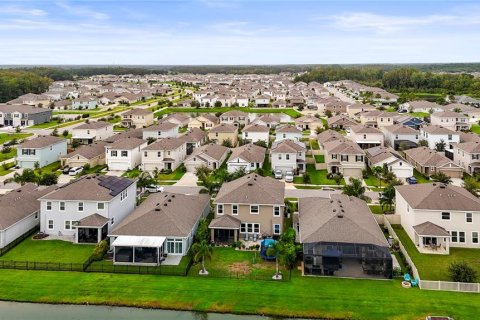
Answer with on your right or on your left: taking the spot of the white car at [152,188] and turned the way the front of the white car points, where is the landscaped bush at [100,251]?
on your right

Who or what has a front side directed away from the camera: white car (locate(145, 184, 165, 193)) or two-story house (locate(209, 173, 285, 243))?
the two-story house

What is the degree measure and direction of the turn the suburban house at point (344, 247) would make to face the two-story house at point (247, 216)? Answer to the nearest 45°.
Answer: approximately 45° to its left

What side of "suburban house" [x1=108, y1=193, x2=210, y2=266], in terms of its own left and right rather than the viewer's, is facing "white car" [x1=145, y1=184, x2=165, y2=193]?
front

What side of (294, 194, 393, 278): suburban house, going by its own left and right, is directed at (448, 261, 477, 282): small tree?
right

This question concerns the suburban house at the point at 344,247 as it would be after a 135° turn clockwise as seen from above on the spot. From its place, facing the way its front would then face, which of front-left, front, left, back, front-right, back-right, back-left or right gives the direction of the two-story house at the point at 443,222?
left

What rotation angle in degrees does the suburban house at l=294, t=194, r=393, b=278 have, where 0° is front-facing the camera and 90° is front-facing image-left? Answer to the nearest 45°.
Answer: approximately 180°

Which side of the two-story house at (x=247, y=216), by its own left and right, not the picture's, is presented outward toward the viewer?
back

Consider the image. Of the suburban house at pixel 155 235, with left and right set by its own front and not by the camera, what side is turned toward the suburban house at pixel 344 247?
right

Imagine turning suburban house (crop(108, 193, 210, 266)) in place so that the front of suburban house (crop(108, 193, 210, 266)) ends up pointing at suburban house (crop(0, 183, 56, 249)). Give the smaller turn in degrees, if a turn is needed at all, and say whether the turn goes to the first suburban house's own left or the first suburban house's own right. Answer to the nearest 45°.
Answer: approximately 45° to the first suburban house's own left

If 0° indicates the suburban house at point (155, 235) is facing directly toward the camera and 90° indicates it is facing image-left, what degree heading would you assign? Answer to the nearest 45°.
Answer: approximately 180°
